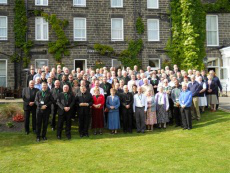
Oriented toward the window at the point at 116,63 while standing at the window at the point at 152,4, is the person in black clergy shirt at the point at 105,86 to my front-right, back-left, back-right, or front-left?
front-left

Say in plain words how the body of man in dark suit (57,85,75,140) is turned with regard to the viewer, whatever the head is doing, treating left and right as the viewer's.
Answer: facing the viewer

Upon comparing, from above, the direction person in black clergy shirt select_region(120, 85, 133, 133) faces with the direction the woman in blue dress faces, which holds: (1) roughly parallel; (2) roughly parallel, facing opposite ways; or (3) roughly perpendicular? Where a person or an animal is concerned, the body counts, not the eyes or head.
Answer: roughly parallel

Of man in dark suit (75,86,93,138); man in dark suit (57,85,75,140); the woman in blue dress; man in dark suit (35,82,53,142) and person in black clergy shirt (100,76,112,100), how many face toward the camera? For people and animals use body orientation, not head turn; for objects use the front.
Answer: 5

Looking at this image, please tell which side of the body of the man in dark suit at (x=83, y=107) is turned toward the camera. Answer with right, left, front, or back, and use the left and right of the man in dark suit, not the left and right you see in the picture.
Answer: front

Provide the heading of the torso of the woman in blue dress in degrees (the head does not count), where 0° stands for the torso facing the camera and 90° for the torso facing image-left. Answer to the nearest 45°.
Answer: approximately 0°

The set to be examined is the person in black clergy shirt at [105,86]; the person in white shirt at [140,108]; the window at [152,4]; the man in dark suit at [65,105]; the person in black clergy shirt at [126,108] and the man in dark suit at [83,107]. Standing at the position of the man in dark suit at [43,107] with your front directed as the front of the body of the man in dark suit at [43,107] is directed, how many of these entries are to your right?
0

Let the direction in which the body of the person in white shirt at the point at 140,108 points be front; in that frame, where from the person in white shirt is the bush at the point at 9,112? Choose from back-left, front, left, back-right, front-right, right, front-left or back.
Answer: right

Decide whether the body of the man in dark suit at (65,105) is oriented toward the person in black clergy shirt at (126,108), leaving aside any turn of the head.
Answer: no

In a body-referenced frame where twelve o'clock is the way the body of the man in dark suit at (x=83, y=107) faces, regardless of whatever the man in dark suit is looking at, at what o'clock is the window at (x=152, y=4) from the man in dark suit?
The window is roughly at 7 o'clock from the man in dark suit.

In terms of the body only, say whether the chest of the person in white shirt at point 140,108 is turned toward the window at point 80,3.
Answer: no

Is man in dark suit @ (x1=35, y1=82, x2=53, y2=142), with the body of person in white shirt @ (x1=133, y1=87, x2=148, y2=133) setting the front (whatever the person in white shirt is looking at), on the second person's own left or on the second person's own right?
on the second person's own right

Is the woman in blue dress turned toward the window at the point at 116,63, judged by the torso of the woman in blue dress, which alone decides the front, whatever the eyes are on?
no

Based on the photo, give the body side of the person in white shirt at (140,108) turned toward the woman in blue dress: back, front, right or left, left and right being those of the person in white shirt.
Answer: right

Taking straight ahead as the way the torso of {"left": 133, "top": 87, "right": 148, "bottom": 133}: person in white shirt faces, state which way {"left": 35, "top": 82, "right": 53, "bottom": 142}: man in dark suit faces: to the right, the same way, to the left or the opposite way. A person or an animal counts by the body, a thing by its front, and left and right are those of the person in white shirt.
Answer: the same way

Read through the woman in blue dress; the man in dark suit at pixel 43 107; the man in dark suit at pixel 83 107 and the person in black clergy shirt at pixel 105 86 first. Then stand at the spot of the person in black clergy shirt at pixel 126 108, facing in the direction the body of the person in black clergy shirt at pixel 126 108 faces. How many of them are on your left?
0

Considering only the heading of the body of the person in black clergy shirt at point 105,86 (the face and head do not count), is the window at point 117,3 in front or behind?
behind
